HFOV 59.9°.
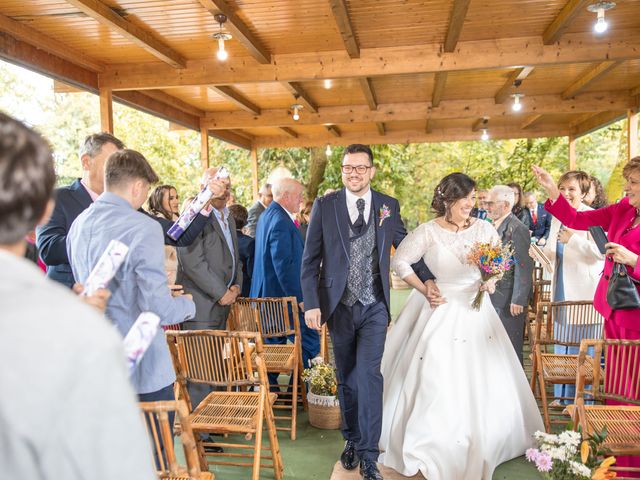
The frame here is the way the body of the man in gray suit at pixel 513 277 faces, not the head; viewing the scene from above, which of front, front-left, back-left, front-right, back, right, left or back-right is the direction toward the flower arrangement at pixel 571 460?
left

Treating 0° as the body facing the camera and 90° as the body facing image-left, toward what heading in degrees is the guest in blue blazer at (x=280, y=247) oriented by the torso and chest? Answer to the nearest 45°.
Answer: approximately 270°

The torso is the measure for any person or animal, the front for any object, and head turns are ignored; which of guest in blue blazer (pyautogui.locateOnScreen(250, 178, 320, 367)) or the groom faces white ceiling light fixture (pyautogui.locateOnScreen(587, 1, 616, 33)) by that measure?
the guest in blue blazer

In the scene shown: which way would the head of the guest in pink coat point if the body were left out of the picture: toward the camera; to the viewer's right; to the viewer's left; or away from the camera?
to the viewer's left

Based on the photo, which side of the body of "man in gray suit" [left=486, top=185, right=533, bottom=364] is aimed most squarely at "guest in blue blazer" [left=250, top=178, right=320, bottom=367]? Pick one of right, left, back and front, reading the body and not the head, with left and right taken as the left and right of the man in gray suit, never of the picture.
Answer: front

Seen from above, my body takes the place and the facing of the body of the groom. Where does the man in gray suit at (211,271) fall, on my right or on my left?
on my right

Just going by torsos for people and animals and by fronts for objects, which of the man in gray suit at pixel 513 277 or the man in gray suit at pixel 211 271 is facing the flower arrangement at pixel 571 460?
the man in gray suit at pixel 211 271

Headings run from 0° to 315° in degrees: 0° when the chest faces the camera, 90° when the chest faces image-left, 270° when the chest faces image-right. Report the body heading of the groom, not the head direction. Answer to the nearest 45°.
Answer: approximately 0°

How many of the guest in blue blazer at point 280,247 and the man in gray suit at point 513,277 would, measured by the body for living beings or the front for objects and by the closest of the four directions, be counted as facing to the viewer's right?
1

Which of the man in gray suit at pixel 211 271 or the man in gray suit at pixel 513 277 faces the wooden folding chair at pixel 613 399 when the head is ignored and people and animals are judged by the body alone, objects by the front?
the man in gray suit at pixel 211 271

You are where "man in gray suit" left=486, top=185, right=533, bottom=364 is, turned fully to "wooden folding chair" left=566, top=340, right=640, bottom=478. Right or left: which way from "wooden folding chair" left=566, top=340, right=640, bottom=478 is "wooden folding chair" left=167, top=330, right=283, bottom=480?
right

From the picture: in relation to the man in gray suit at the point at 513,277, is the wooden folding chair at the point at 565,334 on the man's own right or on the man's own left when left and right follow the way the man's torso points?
on the man's own left

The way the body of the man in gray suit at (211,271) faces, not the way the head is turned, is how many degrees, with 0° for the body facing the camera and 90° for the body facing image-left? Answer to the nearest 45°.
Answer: approximately 315°

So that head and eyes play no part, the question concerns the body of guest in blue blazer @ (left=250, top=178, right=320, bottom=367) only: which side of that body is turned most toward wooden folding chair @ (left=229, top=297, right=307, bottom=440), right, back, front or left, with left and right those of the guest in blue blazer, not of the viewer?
right
